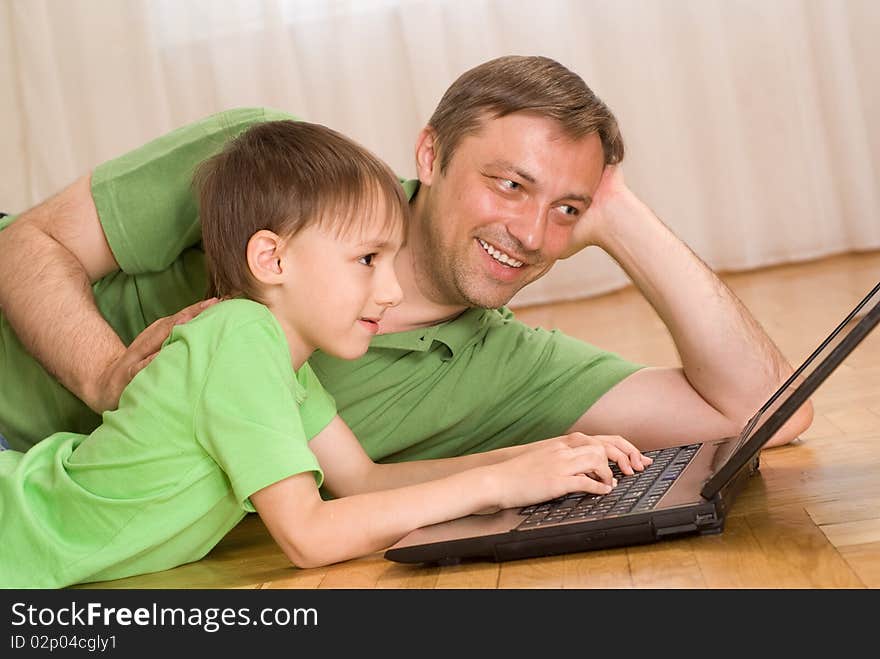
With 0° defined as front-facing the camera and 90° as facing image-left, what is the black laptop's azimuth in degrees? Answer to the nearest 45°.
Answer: approximately 90°
